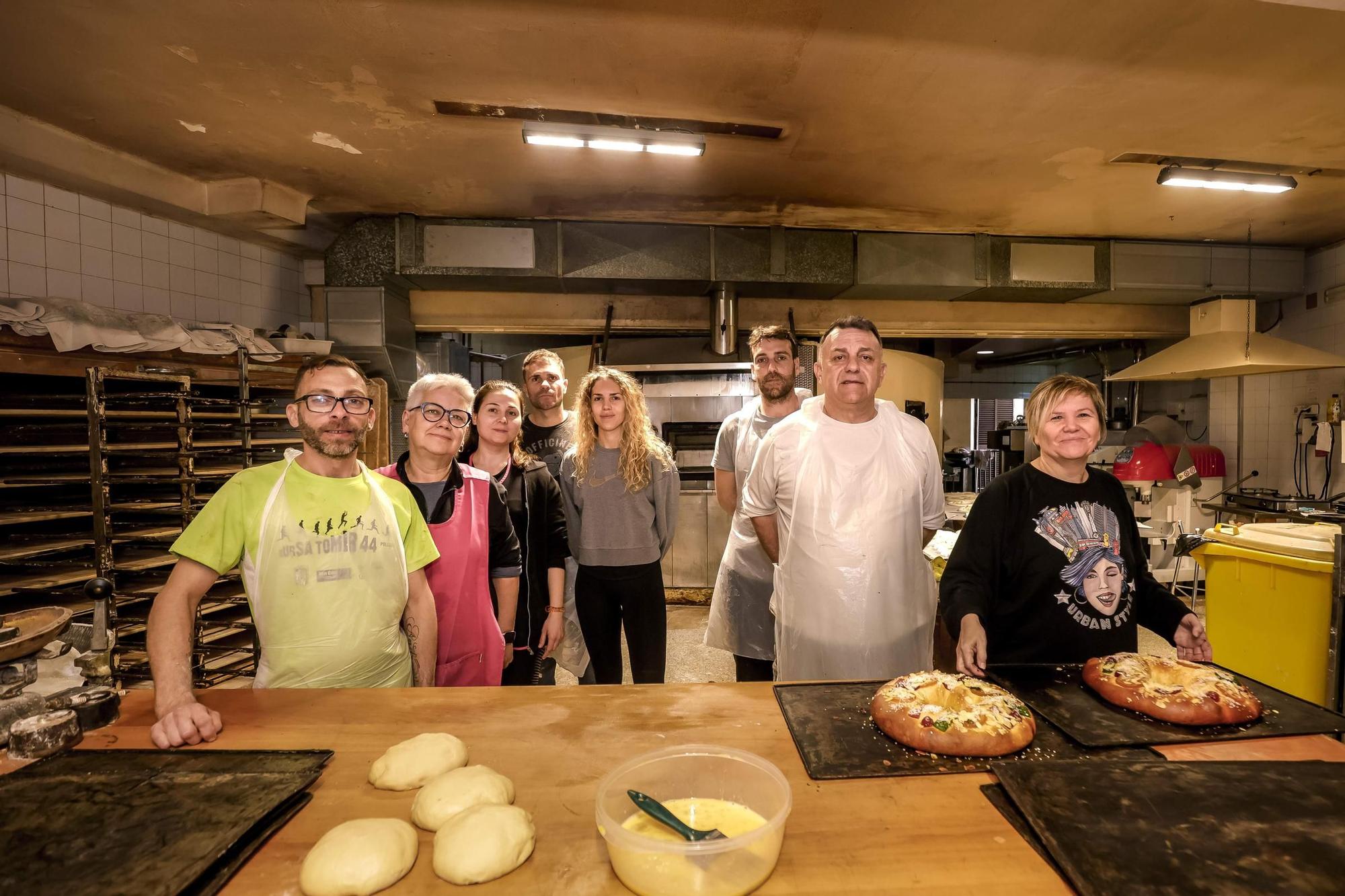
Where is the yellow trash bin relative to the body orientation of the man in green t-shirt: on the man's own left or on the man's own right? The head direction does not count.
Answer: on the man's own left

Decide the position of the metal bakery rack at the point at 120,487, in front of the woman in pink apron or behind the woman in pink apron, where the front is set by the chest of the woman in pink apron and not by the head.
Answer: behind

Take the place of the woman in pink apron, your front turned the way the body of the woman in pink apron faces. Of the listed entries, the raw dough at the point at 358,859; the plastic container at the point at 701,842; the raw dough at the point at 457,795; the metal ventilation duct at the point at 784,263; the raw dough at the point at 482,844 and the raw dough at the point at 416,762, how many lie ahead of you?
5

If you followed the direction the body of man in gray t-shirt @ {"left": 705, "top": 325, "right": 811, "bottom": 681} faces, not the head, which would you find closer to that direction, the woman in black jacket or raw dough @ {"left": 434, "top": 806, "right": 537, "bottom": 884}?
the raw dough

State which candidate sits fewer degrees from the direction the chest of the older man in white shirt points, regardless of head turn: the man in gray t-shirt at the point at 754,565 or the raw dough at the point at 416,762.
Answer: the raw dough

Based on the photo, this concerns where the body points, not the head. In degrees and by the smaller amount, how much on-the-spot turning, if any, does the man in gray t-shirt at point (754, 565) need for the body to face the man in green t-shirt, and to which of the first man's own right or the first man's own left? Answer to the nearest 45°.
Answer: approximately 45° to the first man's own right

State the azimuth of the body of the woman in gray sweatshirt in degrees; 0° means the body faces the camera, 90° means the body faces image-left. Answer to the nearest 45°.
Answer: approximately 0°

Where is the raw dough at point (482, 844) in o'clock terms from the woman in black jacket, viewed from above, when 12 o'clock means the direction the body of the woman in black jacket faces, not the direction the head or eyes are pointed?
The raw dough is roughly at 12 o'clock from the woman in black jacket.
